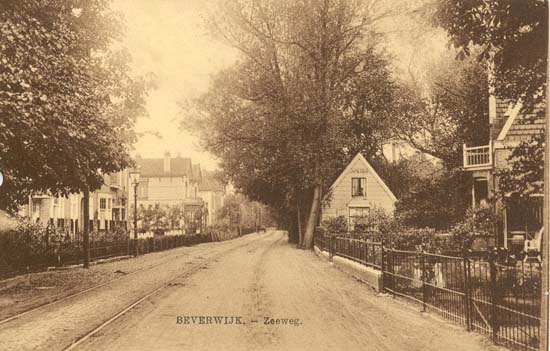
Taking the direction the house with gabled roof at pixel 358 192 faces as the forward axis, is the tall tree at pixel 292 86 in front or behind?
in front

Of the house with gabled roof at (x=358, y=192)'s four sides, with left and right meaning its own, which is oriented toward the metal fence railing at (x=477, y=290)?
front

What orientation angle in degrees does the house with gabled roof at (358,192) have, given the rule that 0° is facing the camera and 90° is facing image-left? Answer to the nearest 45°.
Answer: approximately 0°

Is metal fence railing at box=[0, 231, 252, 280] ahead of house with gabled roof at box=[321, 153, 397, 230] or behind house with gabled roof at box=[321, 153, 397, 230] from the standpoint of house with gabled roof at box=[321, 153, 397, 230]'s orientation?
ahead
